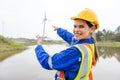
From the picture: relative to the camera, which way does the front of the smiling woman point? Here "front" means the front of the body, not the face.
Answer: to the viewer's left
